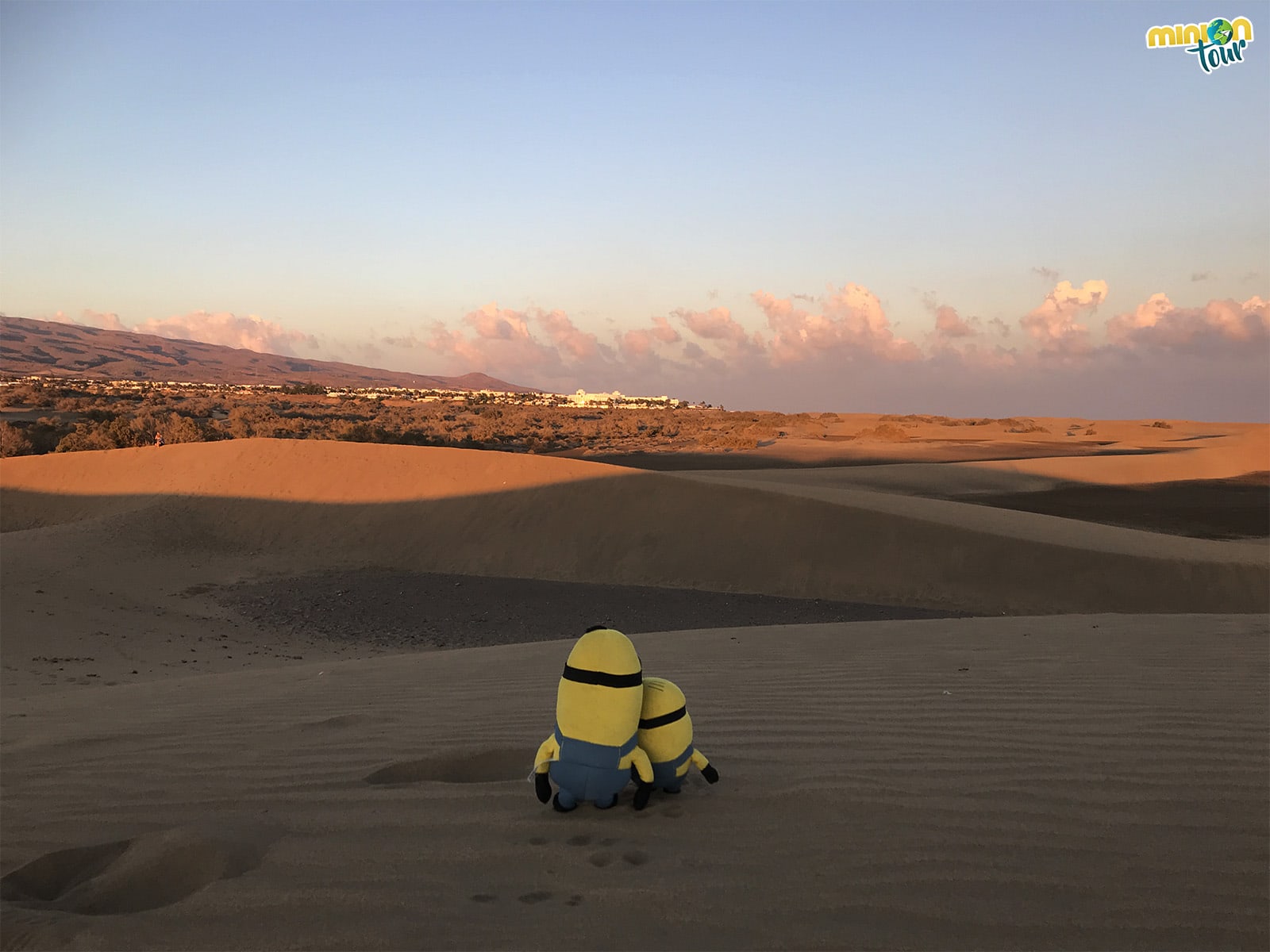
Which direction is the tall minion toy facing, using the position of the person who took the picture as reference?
facing away from the viewer
